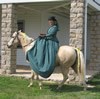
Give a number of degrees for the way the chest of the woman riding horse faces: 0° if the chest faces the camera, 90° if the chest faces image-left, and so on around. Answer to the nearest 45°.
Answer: approximately 90°

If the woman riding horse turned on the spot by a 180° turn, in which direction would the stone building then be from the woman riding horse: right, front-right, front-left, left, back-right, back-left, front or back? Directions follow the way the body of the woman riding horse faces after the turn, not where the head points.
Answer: left
